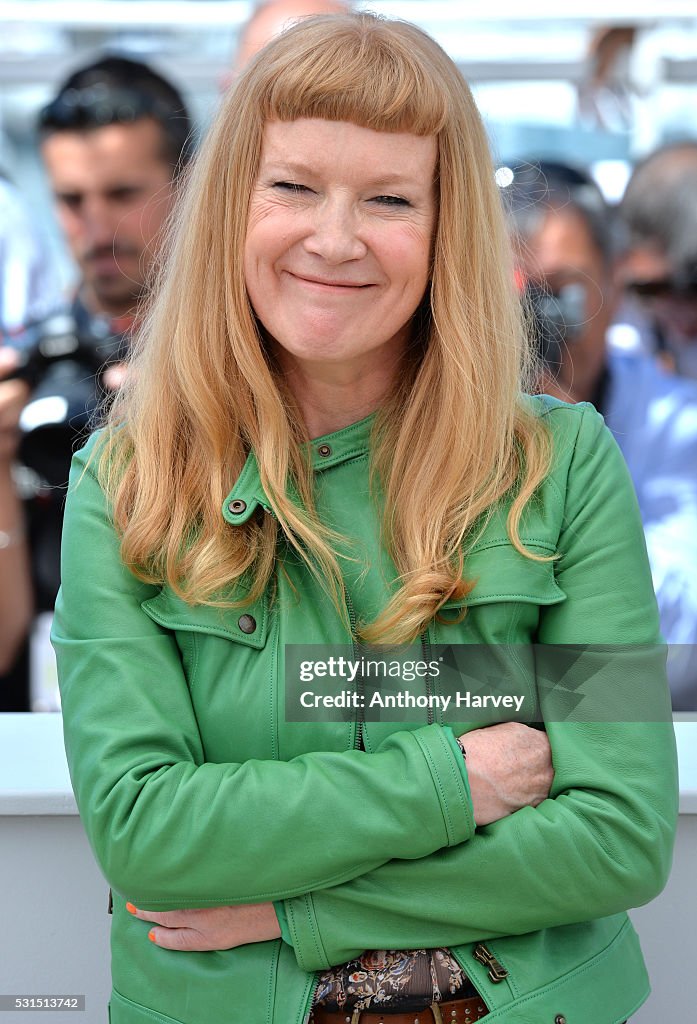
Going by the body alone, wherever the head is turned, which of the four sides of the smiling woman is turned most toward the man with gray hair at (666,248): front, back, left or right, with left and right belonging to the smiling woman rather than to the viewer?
back

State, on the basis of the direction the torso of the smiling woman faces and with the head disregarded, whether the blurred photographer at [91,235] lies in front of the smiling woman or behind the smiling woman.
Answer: behind

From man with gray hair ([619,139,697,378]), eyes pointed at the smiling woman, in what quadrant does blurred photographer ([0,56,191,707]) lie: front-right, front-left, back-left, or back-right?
front-right

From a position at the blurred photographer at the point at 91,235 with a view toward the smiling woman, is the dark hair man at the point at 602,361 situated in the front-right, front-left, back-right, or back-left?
front-left

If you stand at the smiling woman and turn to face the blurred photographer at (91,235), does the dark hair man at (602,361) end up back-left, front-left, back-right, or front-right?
front-right

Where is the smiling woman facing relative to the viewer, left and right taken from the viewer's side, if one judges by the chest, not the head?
facing the viewer

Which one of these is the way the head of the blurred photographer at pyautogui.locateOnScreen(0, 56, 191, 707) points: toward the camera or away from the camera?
toward the camera

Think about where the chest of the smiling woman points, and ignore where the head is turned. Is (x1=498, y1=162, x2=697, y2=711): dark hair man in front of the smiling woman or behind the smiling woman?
behind

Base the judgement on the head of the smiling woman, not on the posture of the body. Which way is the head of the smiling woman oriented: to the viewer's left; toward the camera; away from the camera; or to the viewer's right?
toward the camera

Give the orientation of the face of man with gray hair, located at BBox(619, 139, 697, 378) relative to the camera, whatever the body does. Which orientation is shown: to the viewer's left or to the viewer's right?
to the viewer's left
